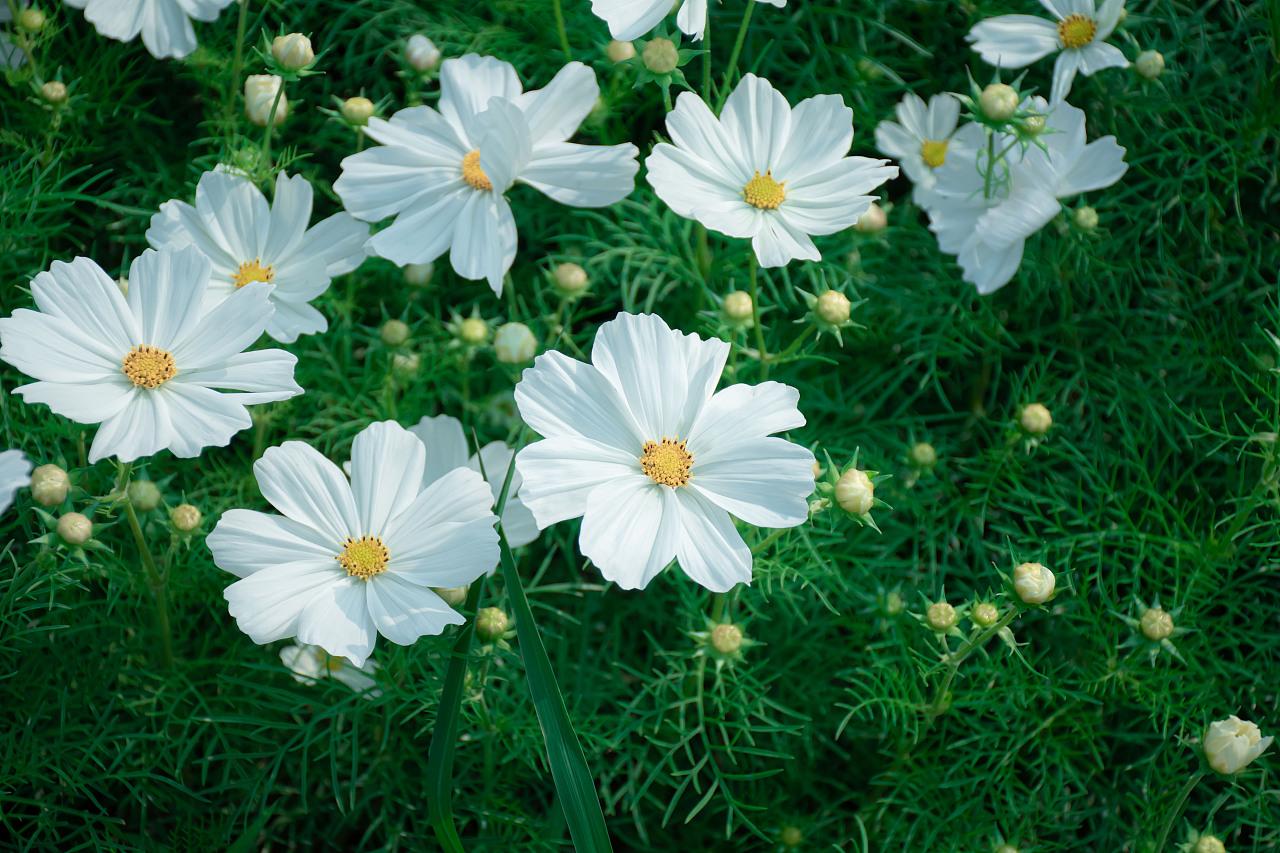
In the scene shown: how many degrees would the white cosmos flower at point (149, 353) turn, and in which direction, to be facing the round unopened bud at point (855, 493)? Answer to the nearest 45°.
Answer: approximately 90° to its left

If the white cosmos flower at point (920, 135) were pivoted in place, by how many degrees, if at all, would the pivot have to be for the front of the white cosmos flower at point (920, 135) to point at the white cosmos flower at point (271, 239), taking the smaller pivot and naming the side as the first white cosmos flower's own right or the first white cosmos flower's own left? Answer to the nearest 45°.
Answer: approximately 45° to the first white cosmos flower's own right

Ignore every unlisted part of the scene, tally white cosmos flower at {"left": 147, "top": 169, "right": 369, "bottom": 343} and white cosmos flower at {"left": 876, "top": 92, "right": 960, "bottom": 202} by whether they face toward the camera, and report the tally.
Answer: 2

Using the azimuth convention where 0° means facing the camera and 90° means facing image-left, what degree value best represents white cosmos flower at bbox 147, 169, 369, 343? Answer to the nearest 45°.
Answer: approximately 0°
